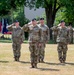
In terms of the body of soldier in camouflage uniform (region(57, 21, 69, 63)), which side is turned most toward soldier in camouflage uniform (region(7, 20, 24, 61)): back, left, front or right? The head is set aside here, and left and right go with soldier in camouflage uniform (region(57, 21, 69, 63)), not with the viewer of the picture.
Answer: right

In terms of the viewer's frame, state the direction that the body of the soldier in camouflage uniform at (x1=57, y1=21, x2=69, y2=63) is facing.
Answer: toward the camera

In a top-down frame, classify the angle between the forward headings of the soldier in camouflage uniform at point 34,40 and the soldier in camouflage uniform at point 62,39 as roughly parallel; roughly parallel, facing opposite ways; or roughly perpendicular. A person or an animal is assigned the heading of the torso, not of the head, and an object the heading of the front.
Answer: roughly parallel

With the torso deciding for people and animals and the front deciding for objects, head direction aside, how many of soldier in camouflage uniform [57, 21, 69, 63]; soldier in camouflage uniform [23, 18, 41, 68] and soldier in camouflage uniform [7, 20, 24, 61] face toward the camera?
3

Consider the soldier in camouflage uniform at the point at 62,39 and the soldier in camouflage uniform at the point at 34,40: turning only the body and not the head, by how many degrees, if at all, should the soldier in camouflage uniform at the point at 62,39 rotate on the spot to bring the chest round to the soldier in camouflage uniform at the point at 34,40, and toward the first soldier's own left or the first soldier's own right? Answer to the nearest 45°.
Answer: approximately 45° to the first soldier's own right

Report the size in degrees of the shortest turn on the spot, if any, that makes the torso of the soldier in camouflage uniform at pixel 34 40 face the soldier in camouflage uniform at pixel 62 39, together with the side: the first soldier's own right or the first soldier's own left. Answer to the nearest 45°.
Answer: approximately 135° to the first soldier's own left

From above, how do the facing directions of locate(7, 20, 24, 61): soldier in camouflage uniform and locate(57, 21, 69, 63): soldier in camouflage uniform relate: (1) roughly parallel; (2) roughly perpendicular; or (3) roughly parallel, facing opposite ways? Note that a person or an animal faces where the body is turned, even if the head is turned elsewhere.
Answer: roughly parallel

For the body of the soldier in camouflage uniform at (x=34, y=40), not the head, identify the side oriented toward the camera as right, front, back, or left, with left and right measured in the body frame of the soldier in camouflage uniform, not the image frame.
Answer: front

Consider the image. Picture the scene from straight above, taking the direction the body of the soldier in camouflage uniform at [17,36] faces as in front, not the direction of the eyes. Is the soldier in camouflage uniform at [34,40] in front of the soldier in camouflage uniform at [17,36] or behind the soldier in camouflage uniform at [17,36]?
in front

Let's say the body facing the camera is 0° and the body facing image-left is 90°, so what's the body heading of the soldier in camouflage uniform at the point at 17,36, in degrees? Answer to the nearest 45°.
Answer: approximately 0°

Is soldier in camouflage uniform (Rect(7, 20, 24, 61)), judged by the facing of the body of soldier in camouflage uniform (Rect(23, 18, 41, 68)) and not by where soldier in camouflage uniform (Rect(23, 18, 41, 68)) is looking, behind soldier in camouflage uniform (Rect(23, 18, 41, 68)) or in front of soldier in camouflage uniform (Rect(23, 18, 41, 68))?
behind
